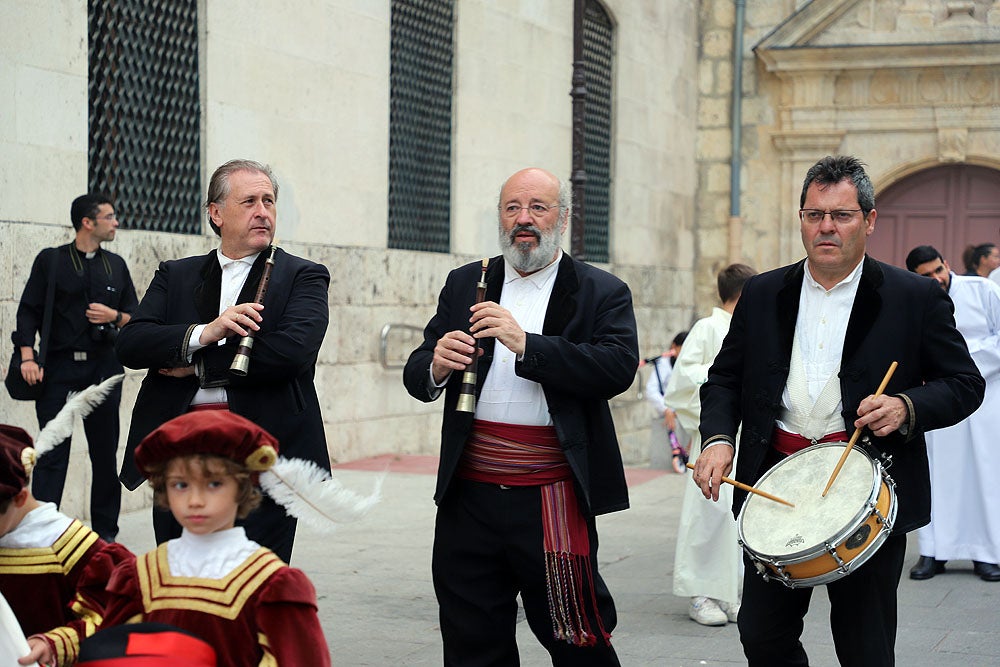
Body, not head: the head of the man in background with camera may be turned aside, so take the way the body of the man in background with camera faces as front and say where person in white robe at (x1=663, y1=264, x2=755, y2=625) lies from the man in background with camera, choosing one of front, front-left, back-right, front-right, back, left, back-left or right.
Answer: front-left

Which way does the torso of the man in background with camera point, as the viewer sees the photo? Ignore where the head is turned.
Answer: toward the camera

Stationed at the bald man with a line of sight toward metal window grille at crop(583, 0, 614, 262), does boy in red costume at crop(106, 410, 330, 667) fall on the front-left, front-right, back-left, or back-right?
back-left

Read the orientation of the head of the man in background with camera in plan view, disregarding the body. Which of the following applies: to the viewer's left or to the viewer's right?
to the viewer's right

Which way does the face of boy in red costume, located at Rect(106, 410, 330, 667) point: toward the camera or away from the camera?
toward the camera

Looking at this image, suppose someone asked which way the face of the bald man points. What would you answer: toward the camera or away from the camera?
toward the camera

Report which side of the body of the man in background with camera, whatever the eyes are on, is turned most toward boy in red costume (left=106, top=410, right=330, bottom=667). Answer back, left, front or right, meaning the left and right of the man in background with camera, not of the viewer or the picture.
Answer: front

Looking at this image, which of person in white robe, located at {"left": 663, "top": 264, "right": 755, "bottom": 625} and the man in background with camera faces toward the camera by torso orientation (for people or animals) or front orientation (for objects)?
the man in background with camera

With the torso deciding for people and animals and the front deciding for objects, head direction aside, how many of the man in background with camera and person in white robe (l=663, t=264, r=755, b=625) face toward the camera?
1

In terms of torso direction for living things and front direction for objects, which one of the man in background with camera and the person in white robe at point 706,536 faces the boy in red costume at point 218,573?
the man in background with camera

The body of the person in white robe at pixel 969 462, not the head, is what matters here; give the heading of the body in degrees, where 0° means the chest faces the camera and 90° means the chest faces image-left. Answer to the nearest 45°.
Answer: approximately 45°
